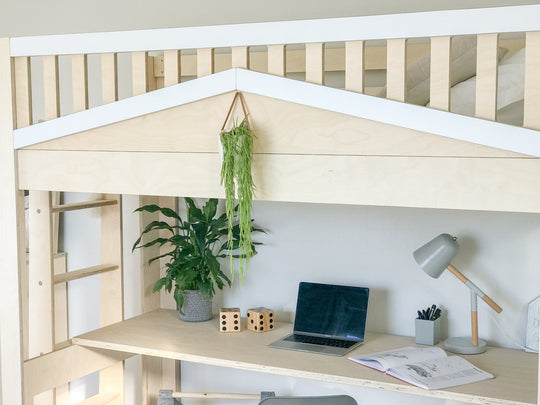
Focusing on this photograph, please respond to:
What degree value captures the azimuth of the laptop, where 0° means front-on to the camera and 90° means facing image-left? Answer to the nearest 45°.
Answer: approximately 45°

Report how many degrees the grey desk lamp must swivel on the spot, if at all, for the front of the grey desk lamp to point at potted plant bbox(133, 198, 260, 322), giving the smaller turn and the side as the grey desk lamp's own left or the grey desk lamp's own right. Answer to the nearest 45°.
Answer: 0° — it already faces it

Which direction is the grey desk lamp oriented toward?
to the viewer's left
